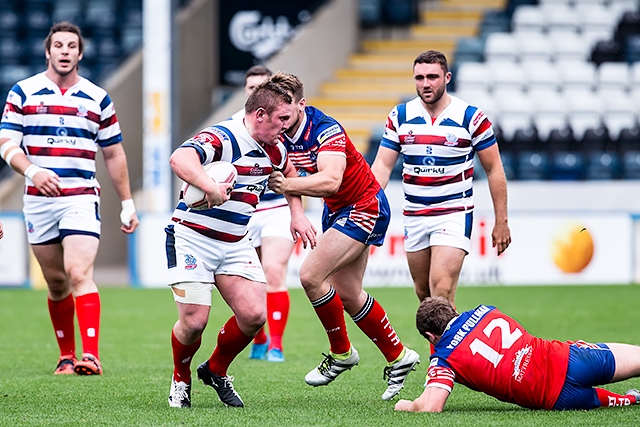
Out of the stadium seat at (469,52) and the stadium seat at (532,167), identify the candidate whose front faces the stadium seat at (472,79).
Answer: the stadium seat at (469,52)

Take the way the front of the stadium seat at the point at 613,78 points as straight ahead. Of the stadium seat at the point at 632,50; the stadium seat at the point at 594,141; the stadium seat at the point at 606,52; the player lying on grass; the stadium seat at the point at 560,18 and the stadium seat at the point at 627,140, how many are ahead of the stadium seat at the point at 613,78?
3

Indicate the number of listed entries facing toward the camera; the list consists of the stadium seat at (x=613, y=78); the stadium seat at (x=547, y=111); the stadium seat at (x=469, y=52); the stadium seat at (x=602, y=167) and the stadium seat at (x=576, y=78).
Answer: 5

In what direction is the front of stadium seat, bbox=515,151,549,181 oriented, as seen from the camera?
facing the viewer

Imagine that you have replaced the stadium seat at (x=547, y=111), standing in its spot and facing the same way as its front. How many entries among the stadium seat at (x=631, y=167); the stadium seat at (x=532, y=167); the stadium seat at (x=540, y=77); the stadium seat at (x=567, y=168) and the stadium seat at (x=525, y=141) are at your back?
1

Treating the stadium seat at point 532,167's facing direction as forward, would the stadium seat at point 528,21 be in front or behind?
behind

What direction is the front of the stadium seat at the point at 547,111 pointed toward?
toward the camera

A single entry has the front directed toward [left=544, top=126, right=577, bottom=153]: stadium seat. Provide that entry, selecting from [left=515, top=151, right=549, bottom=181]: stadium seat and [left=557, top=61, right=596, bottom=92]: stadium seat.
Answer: [left=557, top=61, right=596, bottom=92]: stadium seat

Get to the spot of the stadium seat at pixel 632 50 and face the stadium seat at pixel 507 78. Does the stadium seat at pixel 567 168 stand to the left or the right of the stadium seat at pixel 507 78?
left

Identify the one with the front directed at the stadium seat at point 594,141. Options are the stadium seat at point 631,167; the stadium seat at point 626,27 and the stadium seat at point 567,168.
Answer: the stadium seat at point 626,27

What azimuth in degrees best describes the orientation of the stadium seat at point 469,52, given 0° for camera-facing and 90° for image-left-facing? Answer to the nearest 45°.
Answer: approximately 0°

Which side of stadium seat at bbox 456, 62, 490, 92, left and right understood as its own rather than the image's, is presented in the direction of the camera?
front

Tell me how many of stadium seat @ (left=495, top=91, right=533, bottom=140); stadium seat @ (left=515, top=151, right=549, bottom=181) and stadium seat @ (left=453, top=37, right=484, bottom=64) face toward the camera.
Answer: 3

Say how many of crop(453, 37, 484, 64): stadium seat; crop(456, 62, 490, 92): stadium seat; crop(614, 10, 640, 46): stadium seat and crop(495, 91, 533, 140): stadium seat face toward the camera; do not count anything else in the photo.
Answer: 4

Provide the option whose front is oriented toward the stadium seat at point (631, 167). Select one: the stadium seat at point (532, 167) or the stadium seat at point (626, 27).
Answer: the stadium seat at point (626, 27)

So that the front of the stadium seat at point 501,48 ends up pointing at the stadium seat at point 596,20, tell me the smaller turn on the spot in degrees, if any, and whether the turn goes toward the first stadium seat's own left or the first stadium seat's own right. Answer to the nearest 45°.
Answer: approximately 90° to the first stadium seat's own left
